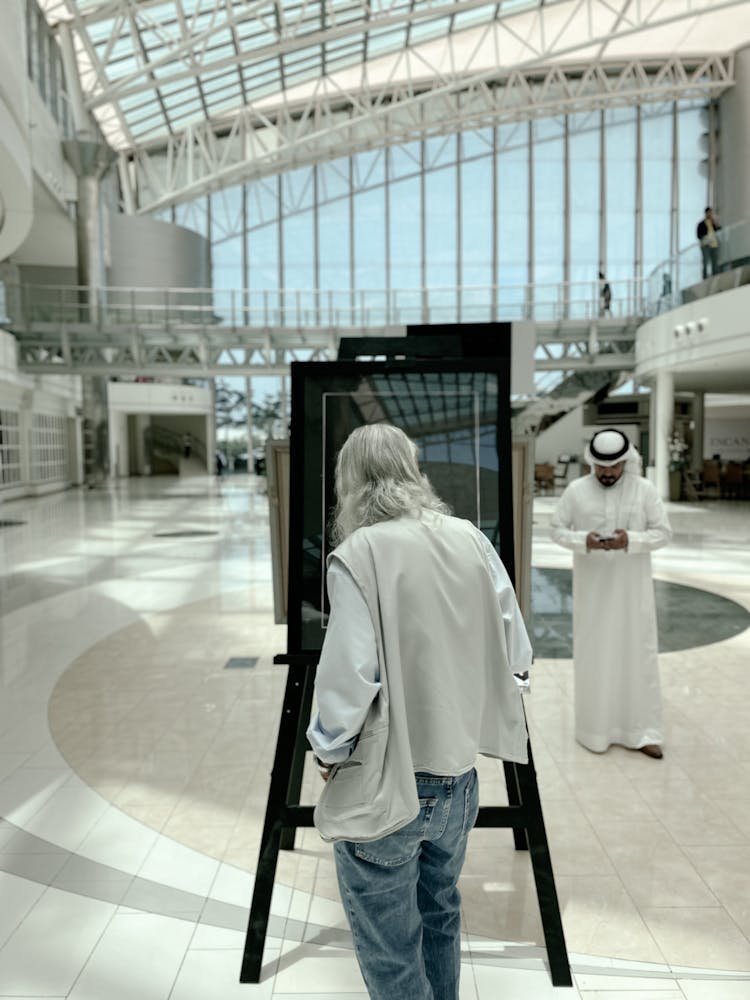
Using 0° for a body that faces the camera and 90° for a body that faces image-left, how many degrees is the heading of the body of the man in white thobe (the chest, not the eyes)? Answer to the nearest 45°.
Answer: approximately 0°

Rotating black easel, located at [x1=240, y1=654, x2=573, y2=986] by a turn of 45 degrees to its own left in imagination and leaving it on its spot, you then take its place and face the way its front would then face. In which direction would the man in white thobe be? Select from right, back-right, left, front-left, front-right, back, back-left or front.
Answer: left

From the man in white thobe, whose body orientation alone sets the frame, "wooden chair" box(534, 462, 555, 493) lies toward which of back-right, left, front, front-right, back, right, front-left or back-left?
back

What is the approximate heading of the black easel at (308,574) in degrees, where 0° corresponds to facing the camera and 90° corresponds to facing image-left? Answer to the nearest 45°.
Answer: approximately 0°

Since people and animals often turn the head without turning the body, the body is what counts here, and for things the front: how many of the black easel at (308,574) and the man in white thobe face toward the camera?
2

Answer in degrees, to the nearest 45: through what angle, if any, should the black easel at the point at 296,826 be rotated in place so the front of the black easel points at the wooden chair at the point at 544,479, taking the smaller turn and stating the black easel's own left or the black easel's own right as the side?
approximately 180°

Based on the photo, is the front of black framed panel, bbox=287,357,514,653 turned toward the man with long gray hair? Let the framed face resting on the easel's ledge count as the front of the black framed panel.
yes

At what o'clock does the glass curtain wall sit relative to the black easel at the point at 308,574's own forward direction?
The glass curtain wall is roughly at 6 o'clock from the black easel.

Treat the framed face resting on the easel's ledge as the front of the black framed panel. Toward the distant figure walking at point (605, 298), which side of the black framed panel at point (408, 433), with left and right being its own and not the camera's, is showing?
back

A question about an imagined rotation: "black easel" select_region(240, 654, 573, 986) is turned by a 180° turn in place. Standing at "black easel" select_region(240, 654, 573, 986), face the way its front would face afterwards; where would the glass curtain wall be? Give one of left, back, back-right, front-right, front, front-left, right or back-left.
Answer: front
